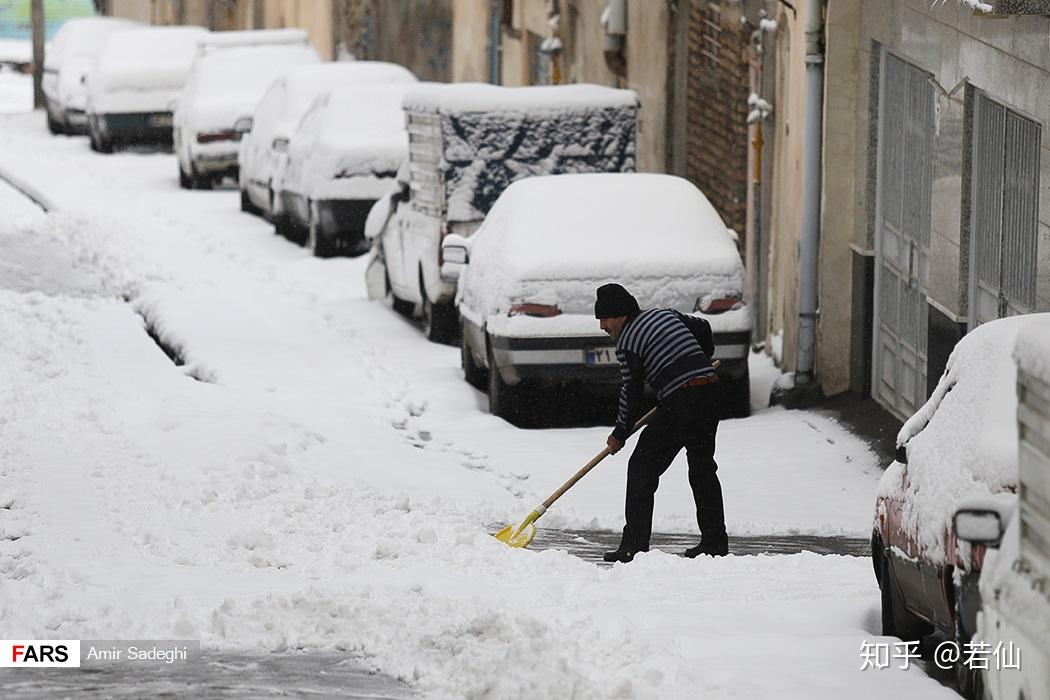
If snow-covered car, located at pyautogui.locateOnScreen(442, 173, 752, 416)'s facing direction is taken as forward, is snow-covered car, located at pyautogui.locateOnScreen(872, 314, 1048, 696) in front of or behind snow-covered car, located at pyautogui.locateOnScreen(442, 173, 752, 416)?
behind

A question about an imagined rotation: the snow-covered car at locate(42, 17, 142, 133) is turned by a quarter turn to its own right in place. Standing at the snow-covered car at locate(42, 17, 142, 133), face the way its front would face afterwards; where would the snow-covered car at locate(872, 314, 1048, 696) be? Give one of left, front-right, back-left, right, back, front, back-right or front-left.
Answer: right

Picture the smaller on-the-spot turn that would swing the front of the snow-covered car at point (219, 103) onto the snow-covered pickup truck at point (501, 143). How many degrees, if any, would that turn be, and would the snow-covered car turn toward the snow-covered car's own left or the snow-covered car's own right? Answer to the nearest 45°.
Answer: approximately 180°

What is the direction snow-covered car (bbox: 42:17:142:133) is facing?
away from the camera

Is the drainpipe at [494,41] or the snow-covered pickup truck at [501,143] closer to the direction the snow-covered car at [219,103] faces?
the drainpipe

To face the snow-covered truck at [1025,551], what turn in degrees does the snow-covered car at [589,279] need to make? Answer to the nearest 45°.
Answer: approximately 180°

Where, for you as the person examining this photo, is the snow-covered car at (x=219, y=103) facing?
facing away from the viewer

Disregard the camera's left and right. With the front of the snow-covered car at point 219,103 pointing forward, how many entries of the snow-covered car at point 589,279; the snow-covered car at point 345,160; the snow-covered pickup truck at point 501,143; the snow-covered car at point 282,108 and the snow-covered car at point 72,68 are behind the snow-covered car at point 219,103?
4

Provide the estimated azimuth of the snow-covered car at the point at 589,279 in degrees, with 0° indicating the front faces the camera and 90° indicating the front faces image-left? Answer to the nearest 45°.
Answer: approximately 180°

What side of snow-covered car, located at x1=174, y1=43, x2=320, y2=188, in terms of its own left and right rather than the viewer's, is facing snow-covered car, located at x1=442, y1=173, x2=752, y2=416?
back
